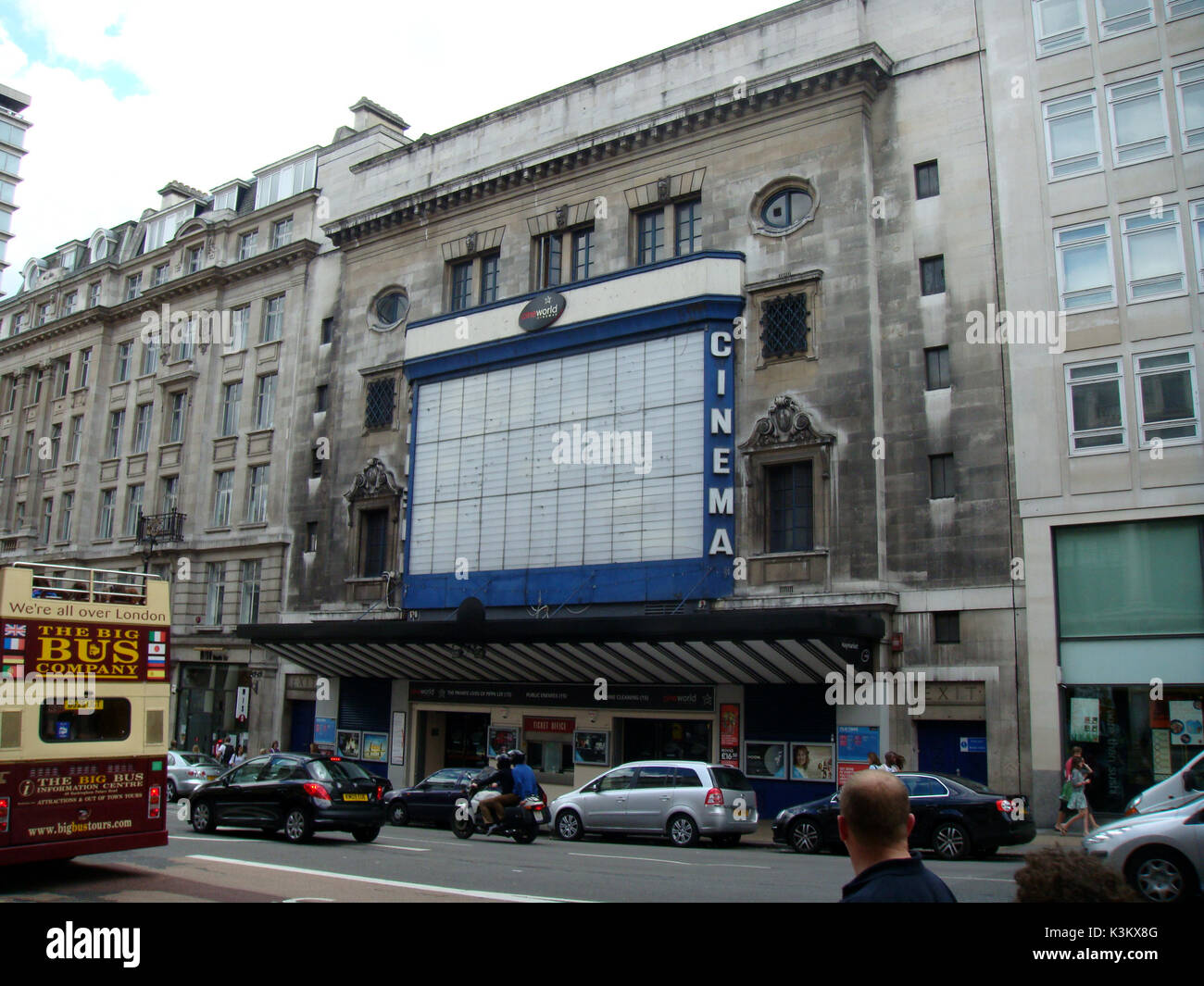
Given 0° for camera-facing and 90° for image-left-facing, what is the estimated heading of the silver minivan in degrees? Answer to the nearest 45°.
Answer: approximately 135°

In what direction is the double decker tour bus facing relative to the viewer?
away from the camera

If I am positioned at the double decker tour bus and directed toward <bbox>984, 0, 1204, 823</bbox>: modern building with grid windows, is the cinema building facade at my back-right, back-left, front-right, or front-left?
front-left

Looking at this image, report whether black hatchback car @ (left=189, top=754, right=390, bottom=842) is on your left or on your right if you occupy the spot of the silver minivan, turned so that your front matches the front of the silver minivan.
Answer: on your left

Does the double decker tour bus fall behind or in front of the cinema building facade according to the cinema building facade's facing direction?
in front

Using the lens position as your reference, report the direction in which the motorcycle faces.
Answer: facing away from the viewer and to the left of the viewer

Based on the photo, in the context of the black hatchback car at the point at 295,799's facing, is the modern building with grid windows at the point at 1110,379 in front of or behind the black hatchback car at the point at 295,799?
behind

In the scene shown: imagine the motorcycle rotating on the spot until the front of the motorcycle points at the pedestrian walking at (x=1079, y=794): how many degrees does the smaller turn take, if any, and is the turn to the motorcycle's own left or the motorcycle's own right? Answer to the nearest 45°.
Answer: approximately 135° to the motorcycle's own right

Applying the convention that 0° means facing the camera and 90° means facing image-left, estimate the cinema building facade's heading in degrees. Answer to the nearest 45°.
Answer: approximately 45°

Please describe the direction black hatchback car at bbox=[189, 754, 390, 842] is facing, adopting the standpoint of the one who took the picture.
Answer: facing away from the viewer and to the left of the viewer

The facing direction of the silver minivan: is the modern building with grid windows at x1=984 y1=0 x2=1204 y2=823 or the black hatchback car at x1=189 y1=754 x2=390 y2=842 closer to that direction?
the black hatchback car

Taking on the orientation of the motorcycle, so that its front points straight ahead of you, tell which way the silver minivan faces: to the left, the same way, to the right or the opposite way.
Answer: the same way

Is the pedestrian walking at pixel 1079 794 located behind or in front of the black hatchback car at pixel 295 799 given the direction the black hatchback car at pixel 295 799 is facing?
behind

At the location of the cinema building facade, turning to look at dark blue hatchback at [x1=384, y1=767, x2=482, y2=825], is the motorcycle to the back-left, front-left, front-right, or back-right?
front-left

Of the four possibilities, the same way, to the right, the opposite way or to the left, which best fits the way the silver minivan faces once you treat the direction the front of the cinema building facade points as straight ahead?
to the right

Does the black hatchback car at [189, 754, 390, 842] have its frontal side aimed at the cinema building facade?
no

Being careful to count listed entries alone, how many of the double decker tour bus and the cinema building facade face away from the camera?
1

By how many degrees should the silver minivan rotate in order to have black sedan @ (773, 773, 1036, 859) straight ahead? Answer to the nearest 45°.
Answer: approximately 180°

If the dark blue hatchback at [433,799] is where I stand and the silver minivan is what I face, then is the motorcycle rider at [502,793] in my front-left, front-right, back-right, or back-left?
front-right

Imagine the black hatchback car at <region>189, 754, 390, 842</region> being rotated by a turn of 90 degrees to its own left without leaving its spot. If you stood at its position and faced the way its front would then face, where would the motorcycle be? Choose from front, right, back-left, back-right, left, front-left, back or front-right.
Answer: back-left

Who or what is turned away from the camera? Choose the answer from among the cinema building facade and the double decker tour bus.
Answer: the double decker tour bus
